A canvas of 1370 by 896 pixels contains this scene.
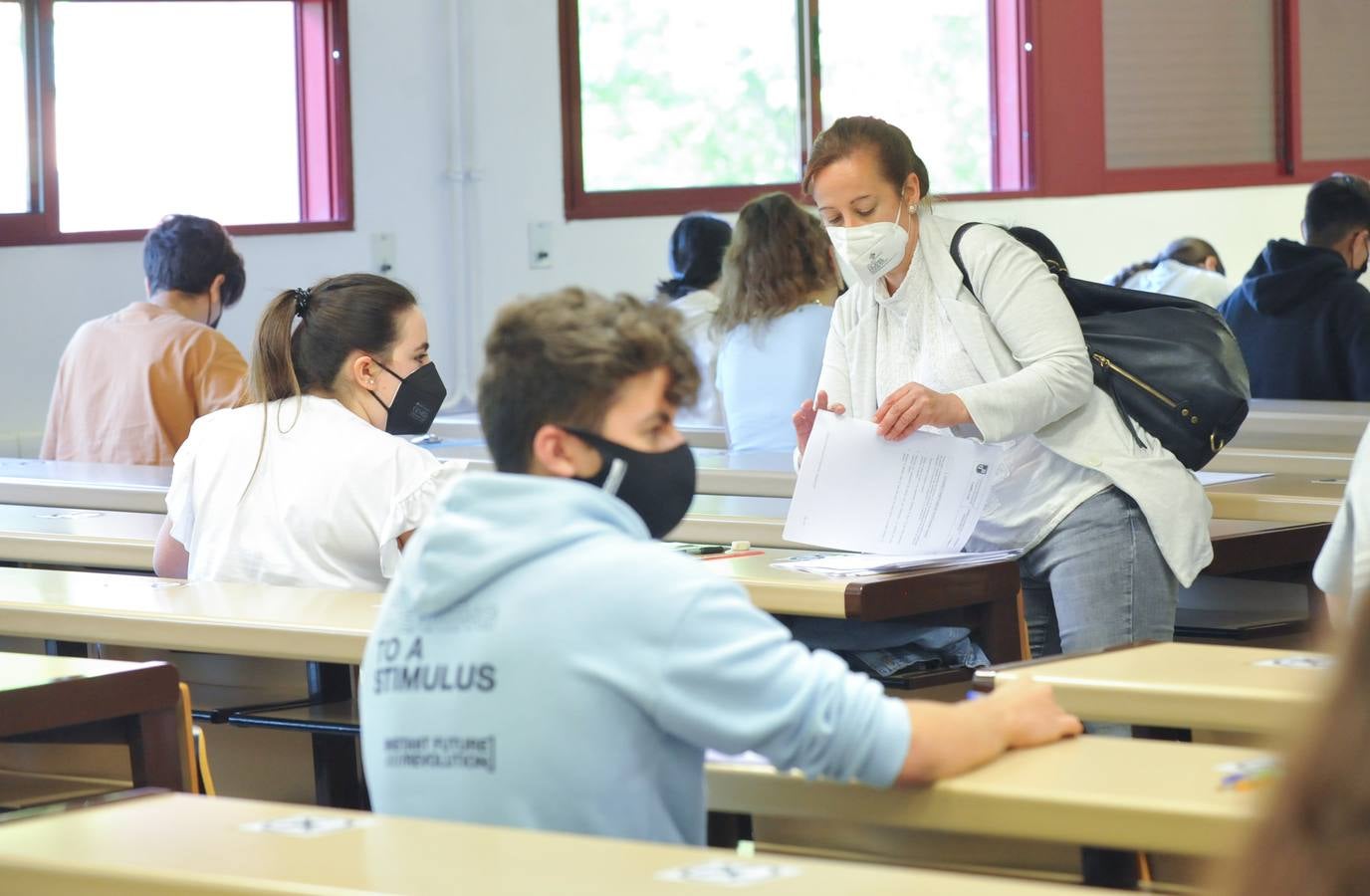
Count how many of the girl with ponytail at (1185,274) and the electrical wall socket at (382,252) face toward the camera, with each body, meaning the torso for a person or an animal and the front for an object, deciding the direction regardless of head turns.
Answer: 1

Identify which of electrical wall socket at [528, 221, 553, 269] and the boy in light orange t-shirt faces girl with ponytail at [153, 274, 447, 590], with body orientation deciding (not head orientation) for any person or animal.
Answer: the electrical wall socket

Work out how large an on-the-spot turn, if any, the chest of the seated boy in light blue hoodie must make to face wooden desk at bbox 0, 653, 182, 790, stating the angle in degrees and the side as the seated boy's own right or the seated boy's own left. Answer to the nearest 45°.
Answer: approximately 90° to the seated boy's own left

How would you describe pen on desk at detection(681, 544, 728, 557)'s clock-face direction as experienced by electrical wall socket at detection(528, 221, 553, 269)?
The pen on desk is roughly at 12 o'clock from the electrical wall socket.

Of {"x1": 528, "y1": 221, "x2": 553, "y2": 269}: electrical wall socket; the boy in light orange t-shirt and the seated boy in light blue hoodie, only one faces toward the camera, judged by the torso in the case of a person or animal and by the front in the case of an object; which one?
the electrical wall socket

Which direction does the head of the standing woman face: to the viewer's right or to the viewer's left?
to the viewer's left

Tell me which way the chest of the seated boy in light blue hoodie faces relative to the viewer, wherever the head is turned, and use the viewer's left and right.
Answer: facing away from the viewer and to the right of the viewer

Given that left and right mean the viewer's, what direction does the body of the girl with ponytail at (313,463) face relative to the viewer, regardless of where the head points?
facing away from the viewer and to the right of the viewer

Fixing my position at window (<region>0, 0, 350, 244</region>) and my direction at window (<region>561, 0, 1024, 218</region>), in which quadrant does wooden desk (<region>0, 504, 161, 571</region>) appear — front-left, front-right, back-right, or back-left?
front-right

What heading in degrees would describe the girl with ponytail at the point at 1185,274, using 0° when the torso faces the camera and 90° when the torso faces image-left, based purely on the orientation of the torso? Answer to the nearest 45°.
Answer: approximately 225°

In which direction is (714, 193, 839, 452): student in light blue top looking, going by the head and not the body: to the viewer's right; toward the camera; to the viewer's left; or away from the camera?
away from the camera

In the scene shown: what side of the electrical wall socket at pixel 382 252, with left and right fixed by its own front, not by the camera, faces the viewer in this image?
front
